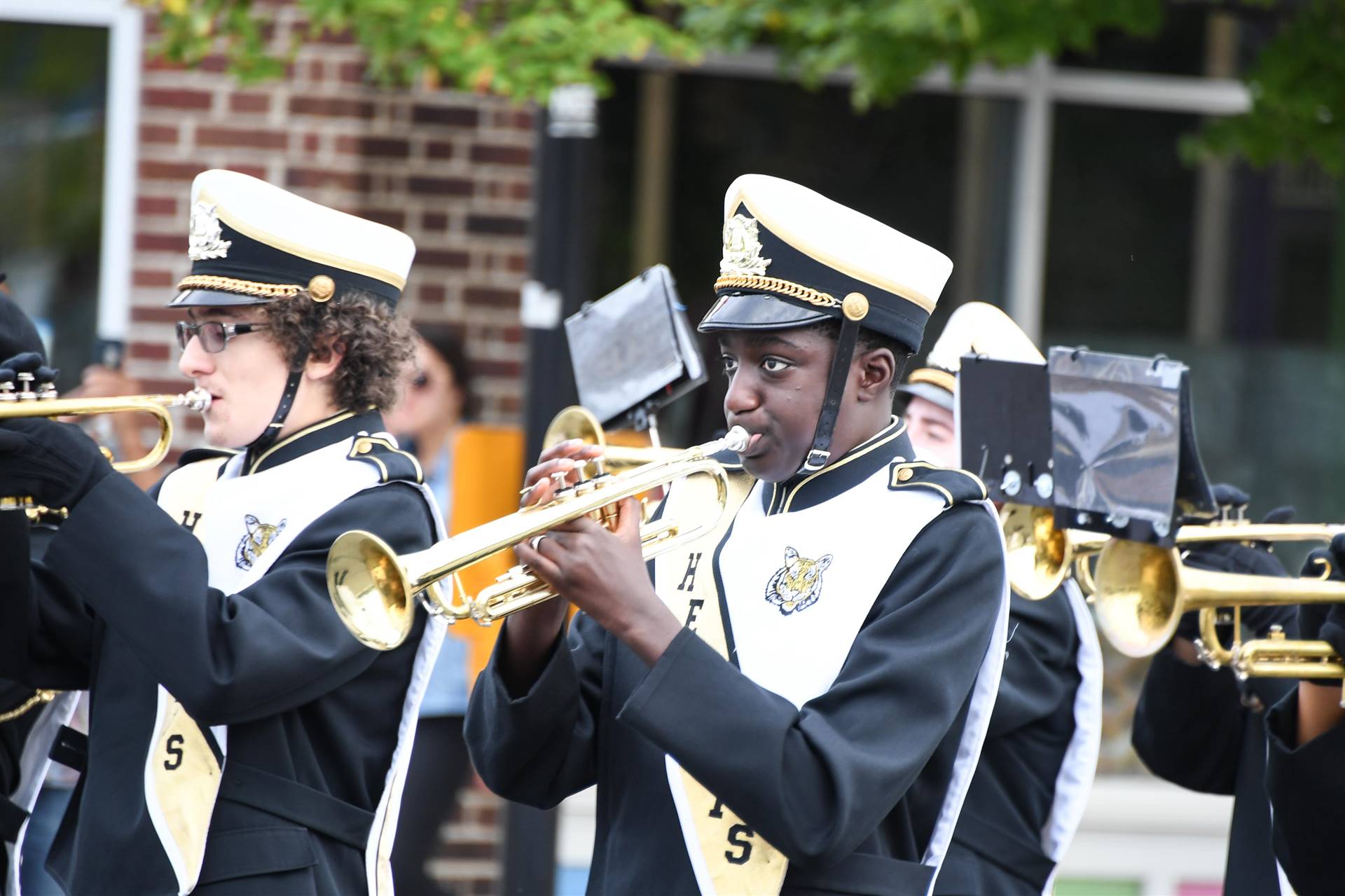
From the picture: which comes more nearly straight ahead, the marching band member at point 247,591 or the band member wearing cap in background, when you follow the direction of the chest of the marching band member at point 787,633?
the marching band member

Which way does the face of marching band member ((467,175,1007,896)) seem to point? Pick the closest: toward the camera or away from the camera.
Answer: toward the camera

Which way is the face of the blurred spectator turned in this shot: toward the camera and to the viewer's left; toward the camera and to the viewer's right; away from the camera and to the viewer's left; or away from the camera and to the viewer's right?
toward the camera and to the viewer's left

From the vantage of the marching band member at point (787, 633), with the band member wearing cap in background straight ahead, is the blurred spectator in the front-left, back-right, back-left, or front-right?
front-left

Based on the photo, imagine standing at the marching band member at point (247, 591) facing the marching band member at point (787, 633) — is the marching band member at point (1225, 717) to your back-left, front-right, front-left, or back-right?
front-left

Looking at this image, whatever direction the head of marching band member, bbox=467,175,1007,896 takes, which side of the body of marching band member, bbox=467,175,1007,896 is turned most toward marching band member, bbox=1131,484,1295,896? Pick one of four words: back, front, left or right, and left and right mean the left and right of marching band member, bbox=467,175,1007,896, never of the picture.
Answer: back

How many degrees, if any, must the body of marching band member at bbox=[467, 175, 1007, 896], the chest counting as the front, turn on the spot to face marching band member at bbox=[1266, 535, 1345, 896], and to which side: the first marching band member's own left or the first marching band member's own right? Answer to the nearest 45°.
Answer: approximately 180°

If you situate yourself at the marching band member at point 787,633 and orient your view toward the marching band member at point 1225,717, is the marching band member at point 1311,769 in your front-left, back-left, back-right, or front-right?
front-right

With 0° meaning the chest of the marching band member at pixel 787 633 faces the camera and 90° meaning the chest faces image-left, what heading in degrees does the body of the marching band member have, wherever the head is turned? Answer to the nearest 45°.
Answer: approximately 45°

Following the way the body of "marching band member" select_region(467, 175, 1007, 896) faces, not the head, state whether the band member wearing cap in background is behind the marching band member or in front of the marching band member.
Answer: behind

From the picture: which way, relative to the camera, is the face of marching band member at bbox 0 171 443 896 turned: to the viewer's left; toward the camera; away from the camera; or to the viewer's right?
to the viewer's left

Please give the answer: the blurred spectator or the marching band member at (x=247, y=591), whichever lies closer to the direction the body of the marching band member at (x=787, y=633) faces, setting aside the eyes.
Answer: the marching band member

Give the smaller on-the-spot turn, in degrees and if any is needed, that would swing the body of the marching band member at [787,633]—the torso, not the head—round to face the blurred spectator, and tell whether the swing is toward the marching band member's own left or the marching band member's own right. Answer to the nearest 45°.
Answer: approximately 135° to the marching band member's own right
